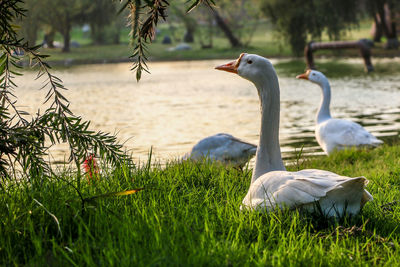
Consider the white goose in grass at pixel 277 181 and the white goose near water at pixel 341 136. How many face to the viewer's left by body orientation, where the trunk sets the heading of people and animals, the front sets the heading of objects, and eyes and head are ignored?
2

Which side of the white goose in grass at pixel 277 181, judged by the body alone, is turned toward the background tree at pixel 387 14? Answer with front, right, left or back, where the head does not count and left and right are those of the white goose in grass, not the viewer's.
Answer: right

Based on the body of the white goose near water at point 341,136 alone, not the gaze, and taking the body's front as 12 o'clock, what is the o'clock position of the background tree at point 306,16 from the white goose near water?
The background tree is roughly at 3 o'clock from the white goose near water.

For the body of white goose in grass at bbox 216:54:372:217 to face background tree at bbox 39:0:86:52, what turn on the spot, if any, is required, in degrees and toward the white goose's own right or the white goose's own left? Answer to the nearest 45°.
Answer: approximately 45° to the white goose's own right

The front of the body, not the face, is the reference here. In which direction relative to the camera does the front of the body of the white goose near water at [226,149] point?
to the viewer's left

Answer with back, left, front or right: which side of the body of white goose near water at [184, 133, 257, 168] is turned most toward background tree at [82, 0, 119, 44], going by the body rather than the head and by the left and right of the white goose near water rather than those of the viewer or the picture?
right

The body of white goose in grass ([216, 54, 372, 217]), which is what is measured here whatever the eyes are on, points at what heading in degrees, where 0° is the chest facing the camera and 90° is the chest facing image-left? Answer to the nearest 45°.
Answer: approximately 90°

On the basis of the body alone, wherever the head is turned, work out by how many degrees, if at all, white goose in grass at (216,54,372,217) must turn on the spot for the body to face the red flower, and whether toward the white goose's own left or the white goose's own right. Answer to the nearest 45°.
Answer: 0° — it already faces it

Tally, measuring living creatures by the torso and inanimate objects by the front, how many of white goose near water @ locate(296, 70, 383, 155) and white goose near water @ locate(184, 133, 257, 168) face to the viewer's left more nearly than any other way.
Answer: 2

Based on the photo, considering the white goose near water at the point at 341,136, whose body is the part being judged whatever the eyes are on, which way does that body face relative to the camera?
to the viewer's left

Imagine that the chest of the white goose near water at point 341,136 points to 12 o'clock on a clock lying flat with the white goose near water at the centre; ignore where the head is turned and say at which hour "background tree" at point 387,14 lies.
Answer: The background tree is roughly at 3 o'clock from the white goose near water.
